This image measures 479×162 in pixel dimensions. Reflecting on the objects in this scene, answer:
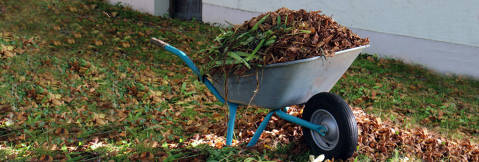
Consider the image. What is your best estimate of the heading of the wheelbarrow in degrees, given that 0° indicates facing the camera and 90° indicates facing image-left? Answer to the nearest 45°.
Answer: approximately 315°

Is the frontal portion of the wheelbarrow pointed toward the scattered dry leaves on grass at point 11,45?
no
